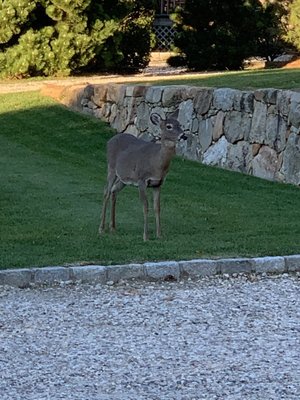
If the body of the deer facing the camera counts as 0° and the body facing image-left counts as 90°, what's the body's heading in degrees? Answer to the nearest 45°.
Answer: approximately 315°

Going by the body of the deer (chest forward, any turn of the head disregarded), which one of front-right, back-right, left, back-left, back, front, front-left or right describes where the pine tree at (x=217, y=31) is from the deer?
back-left
